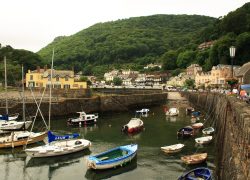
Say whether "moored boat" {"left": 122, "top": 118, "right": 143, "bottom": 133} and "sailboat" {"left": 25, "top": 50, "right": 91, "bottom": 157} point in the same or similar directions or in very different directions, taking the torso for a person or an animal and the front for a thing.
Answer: very different directions

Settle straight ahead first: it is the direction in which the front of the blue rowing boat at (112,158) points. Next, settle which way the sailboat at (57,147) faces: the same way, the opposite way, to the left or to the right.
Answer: the opposite way

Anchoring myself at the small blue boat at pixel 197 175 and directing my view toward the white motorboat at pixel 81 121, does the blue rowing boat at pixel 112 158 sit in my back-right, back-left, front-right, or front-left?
front-left

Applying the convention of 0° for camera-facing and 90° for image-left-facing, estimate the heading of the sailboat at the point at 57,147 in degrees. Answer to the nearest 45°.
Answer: approximately 45°

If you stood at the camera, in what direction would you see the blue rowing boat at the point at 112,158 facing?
facing away from the viewer and to the right of the viewer

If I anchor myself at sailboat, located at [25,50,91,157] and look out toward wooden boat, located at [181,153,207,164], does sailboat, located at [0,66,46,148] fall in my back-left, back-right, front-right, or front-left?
back-left

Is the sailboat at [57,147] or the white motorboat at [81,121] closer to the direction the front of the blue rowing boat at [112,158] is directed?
the white motorboat

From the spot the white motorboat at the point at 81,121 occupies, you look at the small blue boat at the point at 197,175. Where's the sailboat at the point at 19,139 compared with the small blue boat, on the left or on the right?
right

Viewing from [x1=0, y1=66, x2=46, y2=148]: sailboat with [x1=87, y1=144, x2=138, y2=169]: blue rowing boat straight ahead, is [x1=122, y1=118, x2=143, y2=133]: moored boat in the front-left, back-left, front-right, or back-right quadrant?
front-left
